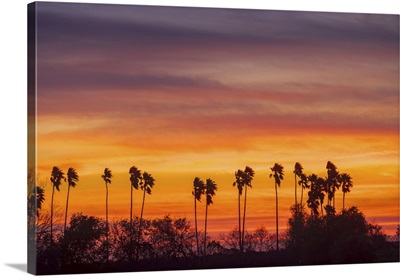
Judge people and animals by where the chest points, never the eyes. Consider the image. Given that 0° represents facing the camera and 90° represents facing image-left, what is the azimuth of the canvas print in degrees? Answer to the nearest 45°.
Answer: approximately 315°
